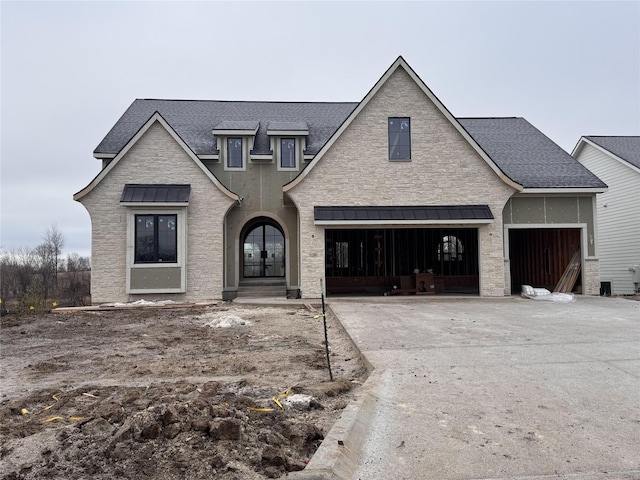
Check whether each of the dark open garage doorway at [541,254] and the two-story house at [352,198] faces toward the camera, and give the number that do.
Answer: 2

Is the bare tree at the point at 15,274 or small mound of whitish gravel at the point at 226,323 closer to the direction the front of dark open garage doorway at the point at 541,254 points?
the small mound of whitish gravel

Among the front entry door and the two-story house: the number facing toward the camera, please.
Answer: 2

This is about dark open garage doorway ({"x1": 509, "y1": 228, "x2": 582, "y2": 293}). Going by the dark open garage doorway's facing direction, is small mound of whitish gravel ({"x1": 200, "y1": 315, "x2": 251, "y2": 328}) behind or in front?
in front

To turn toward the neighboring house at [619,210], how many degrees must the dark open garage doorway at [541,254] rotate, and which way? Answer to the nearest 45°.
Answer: approximately 135° to its left

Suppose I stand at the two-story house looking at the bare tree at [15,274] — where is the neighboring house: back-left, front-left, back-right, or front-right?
back-right

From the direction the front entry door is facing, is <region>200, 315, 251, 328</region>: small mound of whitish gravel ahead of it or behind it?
ahead

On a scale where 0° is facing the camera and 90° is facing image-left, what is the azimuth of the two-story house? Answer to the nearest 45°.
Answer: approximately 0°

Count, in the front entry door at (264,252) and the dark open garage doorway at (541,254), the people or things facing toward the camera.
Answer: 2

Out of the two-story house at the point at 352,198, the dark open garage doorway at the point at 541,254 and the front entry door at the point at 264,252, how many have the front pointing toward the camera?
3

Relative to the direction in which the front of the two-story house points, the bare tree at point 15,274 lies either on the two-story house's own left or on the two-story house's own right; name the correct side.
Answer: on the two-story house's own right

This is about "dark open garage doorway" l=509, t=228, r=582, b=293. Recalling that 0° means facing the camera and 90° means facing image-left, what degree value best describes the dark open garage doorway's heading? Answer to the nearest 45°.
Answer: approximately 0°

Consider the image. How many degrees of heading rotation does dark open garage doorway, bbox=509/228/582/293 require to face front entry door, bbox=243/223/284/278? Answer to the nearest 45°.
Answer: approximately 45° to its right
